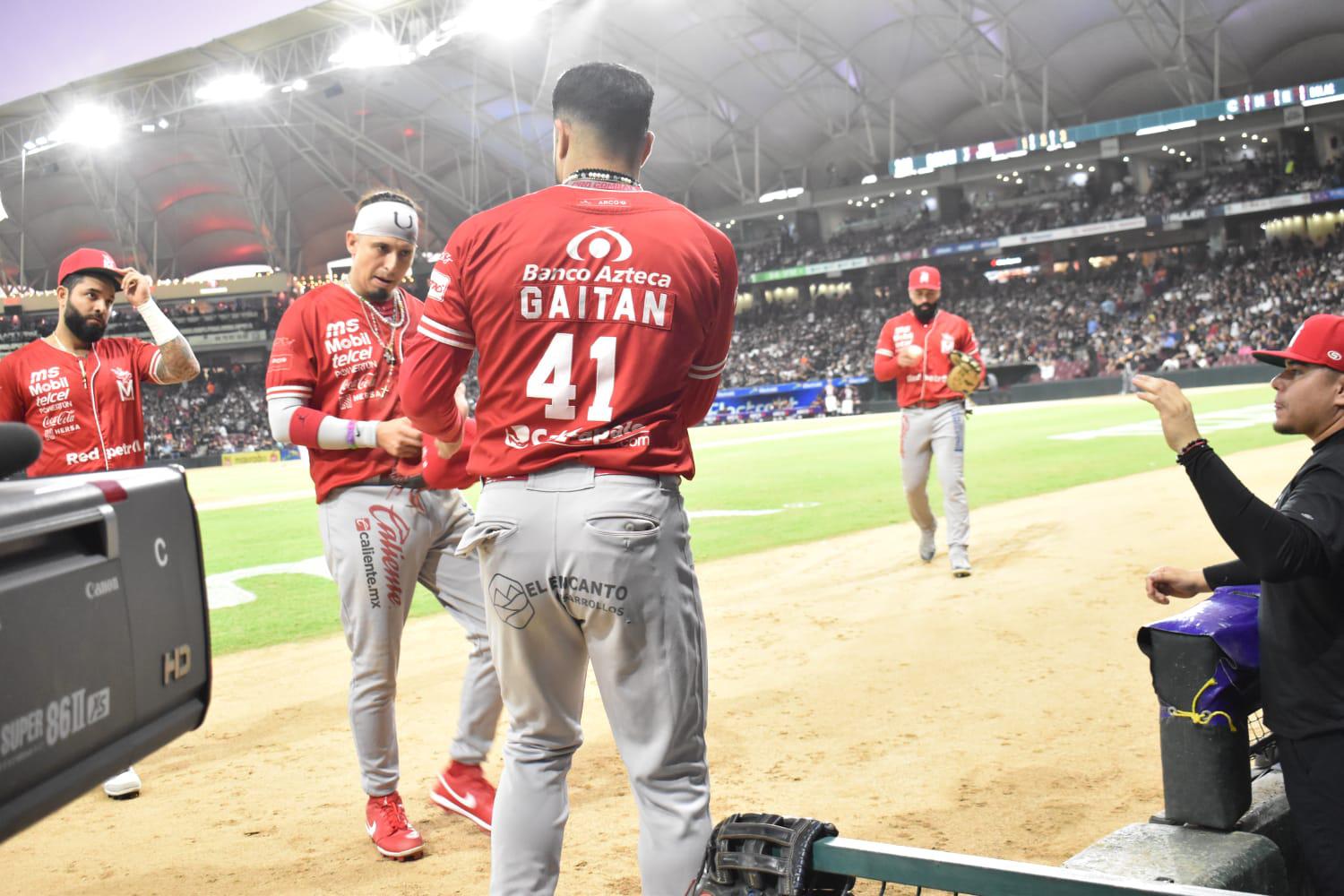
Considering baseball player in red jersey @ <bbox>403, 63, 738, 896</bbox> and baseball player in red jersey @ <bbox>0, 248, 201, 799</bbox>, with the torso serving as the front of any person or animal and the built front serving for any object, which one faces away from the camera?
baseball player in red jersey @ <bbox>403, 63, 738, 896</bbox>

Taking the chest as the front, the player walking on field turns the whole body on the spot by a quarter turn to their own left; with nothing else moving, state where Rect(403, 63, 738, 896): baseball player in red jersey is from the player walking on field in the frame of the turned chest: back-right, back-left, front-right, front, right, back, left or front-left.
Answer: right

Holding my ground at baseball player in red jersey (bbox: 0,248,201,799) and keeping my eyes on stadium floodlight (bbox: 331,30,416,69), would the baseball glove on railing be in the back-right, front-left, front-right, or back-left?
back-right

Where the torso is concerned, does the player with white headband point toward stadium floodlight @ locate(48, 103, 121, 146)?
no

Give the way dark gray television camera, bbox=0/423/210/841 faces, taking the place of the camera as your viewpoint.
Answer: facing away from the viewer and to the right of the viewer

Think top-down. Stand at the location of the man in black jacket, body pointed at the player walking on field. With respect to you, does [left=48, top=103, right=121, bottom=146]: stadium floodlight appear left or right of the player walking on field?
left

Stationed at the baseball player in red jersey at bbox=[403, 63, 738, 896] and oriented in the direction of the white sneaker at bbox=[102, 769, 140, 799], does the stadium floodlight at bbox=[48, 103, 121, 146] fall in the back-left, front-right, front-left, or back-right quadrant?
front-right

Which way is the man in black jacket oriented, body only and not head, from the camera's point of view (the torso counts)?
to the viewer's left

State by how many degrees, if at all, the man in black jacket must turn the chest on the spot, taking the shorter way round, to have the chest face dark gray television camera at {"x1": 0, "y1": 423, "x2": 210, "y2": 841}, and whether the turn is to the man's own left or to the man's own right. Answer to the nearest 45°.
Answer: approximately 45° to the man's own left

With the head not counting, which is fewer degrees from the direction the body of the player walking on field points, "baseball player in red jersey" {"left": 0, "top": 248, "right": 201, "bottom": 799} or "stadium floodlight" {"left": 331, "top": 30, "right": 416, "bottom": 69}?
the baseball player in red jersey

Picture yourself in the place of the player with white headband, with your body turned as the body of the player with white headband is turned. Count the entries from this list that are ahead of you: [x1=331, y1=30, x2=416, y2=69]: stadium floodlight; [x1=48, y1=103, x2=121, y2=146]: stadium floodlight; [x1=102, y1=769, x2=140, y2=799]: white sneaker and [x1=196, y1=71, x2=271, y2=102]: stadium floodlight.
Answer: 0

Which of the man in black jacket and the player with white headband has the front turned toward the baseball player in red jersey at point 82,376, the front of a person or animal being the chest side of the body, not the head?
the man in black jacket

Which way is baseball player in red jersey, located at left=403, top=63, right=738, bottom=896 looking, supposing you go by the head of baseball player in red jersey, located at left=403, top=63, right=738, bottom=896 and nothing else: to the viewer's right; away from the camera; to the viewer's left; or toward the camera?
away from the camera

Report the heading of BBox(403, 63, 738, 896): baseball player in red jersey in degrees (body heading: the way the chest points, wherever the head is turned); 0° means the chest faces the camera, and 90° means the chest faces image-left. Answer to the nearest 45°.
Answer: approximately 180°

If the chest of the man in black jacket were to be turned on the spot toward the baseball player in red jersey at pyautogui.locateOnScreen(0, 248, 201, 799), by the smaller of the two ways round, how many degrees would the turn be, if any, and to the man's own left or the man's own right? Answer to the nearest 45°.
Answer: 0° — they already face them

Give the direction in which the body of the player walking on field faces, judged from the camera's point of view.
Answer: toward the camera

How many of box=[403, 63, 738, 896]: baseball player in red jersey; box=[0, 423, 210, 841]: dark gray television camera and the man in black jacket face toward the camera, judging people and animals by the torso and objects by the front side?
0
